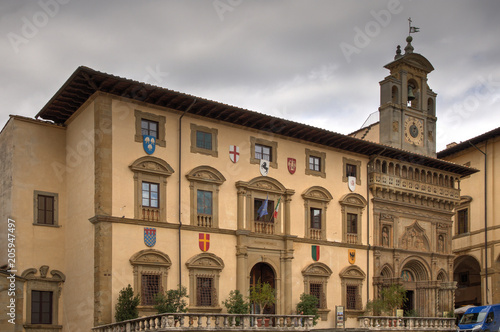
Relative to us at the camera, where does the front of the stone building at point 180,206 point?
facing the viewer and to the right of the viewer

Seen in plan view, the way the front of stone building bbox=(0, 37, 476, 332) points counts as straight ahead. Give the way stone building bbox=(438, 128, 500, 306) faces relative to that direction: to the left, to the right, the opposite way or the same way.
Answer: to the right

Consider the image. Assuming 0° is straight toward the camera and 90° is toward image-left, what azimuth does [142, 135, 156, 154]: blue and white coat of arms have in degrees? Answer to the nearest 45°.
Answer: approximately 315°

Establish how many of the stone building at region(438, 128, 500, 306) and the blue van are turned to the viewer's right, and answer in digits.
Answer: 0

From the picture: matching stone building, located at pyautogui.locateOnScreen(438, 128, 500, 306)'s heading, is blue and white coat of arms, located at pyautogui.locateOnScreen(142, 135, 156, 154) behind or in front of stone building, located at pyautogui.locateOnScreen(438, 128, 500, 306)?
in front

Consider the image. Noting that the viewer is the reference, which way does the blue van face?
facing the viewer and to the left of the viewer

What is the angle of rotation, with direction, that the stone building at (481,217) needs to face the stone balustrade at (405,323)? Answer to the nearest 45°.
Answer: approximately 45° to its left

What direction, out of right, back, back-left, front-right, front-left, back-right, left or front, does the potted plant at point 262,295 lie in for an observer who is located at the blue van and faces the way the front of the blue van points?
front

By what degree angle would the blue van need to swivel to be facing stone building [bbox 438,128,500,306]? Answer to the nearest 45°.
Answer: approximately 135° to its right

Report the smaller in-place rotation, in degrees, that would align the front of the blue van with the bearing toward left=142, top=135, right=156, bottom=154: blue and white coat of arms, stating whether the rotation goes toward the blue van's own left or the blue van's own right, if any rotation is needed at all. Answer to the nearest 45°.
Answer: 0° — it already faces it
